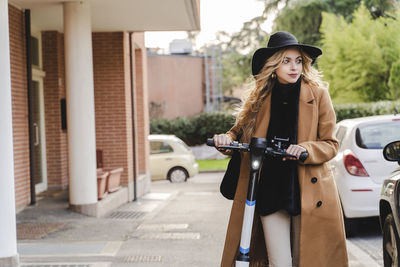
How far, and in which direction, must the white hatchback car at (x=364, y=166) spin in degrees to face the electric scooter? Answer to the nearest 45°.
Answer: approximately 180°

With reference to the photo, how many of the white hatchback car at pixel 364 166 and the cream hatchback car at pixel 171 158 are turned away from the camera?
1

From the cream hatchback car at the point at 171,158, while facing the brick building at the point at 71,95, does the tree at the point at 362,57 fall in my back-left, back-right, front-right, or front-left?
back-left

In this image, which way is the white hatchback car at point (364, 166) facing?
away from the camera

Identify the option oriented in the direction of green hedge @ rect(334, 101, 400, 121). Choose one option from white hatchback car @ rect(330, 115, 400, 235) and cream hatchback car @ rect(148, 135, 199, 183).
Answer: white hatchback car @ rect(330, 115, 400, 235)

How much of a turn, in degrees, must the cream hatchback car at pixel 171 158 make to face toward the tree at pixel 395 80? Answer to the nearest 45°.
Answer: approximately 180°

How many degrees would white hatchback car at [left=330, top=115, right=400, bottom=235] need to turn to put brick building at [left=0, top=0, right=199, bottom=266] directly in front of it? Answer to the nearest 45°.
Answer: approximately 90° to its left

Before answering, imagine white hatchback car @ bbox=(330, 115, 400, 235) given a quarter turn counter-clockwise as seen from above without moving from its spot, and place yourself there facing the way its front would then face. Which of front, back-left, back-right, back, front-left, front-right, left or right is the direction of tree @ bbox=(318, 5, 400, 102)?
right

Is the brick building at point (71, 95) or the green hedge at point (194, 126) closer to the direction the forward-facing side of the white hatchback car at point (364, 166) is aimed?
the green hedge

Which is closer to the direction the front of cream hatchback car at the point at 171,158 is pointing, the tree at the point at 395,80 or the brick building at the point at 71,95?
the brick building

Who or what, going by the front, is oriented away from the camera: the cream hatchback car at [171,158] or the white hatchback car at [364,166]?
the white hatchback car at [364,166]

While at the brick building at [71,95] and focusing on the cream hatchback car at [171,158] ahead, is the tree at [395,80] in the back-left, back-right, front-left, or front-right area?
front-right
